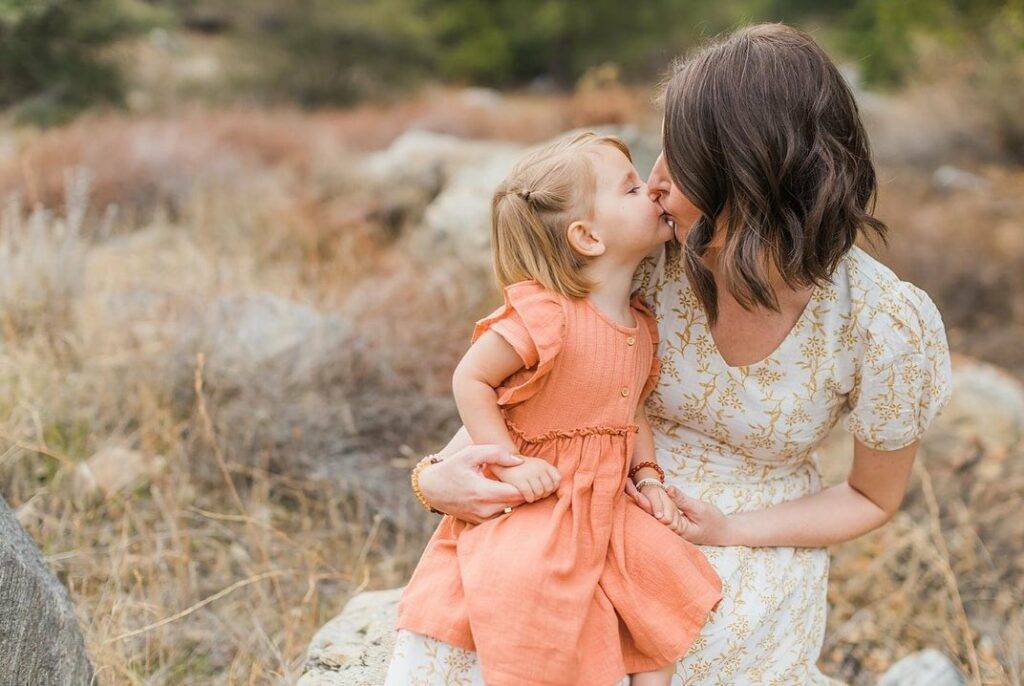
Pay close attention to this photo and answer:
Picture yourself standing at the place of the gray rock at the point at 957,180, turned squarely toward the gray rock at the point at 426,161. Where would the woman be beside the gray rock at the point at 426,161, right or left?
left

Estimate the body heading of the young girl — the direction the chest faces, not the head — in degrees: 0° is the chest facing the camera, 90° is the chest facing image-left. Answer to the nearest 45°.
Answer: approximately 315°

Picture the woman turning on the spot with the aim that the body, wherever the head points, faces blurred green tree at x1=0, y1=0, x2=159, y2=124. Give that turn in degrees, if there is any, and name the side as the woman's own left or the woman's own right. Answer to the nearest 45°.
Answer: approximately 90° to the woman's own right

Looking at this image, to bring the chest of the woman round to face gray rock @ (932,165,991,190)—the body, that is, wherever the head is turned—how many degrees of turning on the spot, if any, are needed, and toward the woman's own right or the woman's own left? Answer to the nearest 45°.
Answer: approximately 135° to the woman's own right

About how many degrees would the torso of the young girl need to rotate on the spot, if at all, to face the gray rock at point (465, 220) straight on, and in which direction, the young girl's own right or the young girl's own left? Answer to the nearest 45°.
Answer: approximately 135° to the young girl's own left

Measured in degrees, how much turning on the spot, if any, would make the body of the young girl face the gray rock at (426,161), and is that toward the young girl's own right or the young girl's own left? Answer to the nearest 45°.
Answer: approximately 135° to the young girl's own left

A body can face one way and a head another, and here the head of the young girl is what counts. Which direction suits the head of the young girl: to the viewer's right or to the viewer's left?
to the viewer's right

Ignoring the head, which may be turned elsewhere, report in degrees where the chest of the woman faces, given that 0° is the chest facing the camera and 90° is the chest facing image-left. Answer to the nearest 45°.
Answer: approximately 45°
